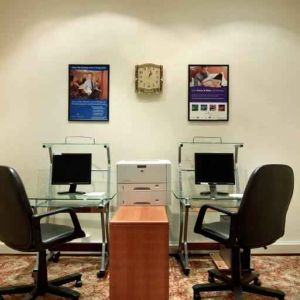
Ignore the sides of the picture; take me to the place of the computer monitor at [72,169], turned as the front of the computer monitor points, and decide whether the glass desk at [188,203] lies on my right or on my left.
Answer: on my left

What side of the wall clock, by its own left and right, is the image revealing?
front

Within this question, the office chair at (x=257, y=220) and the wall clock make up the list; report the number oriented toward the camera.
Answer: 1

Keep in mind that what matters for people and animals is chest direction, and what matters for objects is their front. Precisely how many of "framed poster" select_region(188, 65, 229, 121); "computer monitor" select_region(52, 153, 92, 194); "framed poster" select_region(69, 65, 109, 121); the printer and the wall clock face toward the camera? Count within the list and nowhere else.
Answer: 5

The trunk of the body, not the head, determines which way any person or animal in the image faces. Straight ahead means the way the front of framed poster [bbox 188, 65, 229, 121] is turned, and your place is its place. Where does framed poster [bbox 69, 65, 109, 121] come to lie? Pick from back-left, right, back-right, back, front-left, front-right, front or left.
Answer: right

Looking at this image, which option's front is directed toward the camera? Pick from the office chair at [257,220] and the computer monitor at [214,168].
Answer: the computer monitor

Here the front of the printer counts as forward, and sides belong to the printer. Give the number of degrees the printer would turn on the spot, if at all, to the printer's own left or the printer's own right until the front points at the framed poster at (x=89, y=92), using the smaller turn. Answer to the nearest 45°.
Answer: approximately 135° to the printer's own right

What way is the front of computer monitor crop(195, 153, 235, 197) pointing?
toward the camera

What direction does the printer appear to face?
toward the camera

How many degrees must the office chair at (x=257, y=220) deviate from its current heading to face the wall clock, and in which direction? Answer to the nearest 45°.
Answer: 0° — it already faces it

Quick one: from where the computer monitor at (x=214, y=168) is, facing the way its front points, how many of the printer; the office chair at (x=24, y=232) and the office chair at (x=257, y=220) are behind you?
0

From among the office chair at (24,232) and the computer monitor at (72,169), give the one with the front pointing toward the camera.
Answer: the computer monitor

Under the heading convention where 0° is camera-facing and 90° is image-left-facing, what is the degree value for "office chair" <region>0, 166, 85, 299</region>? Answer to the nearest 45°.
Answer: approximately 225°

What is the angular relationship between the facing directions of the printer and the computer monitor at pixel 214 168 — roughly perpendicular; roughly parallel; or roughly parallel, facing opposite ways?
roughly parallel

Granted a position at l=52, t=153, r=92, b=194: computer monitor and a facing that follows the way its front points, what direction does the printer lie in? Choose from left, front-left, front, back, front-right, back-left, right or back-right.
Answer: front-left

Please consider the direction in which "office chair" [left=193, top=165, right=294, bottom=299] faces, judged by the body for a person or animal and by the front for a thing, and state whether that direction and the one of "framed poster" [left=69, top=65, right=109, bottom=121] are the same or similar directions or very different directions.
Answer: very different directions
